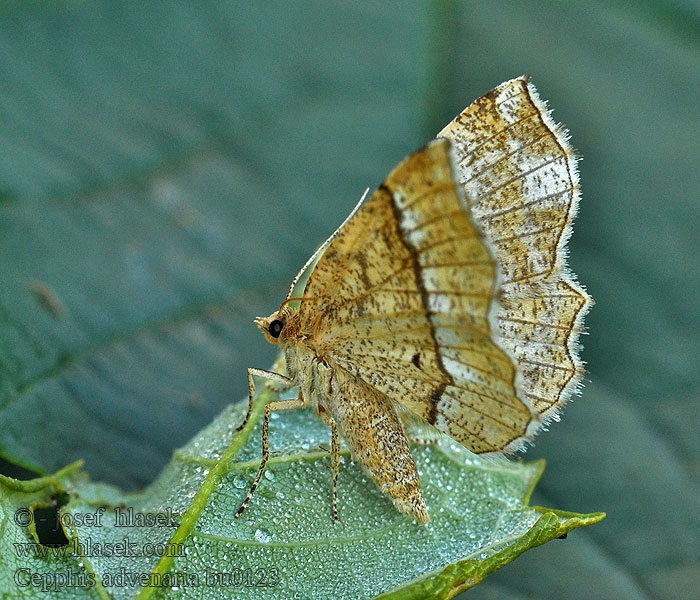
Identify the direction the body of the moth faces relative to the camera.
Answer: to the viewer's left
